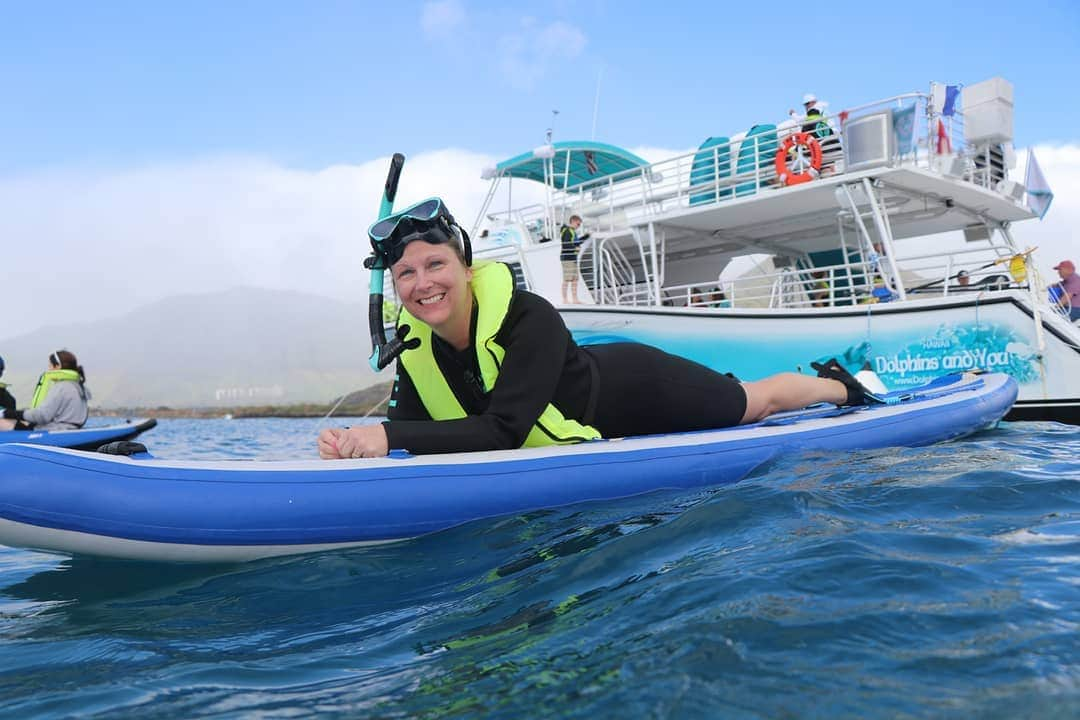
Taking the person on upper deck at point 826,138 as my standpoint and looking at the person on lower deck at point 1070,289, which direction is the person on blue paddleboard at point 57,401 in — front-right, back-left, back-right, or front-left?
back-right

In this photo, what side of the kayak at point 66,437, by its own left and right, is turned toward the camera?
left

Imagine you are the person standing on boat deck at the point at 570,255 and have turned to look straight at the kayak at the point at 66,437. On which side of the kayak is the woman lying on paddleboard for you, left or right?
left
